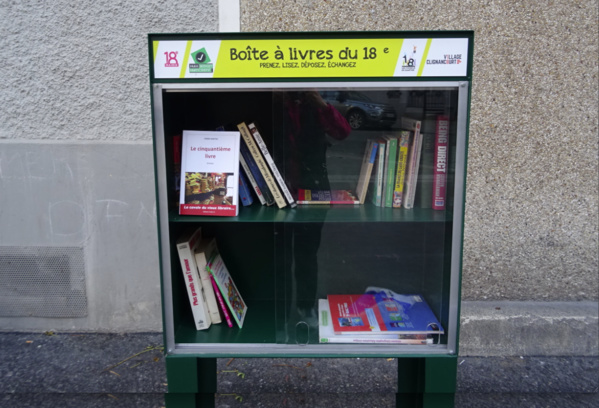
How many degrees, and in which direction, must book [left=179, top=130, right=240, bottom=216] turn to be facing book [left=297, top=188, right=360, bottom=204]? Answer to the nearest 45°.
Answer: approximately 90° to its left
